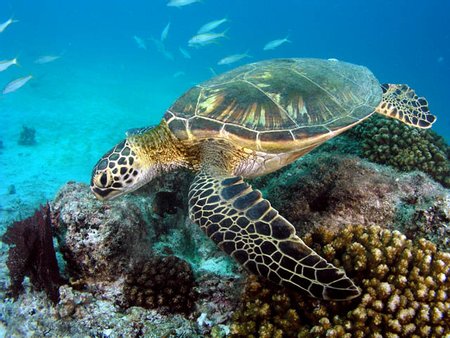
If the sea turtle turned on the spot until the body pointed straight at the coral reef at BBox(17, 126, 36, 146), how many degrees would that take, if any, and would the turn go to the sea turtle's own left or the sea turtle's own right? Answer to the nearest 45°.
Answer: approximately 45° to the sea turtle's own right

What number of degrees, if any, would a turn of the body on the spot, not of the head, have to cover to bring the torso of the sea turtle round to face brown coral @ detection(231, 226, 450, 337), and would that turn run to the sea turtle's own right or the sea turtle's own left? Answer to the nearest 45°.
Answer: approximately 135° to the sea turtle's own left

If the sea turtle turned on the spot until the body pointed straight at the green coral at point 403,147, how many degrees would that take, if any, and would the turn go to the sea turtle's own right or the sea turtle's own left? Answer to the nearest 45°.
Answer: approximately 135° to the sea turtle's own right

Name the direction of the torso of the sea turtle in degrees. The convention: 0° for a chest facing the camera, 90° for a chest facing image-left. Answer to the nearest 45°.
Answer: approximately 90°
